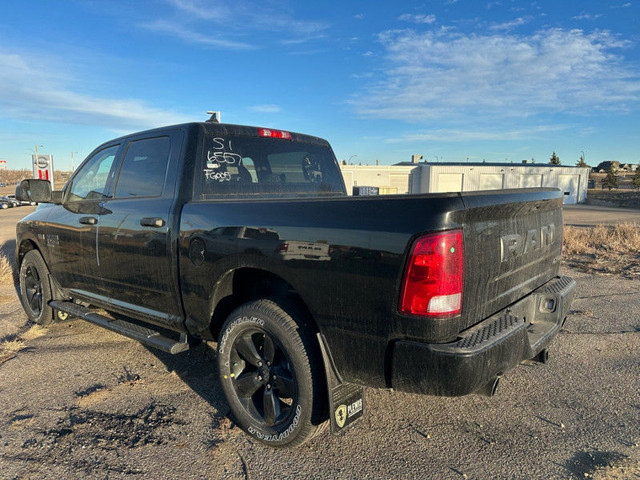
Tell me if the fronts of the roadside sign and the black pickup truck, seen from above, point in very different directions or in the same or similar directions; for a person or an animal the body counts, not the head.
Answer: very different directions

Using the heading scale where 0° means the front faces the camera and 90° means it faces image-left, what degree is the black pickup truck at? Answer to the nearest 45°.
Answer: approximately 135°

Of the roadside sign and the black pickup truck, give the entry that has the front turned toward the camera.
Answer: the roadside sign

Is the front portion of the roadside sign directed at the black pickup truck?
yes

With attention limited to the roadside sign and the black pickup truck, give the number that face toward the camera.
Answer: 1

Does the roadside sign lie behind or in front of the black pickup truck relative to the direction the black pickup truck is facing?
in front

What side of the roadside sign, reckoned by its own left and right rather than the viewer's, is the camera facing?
front
